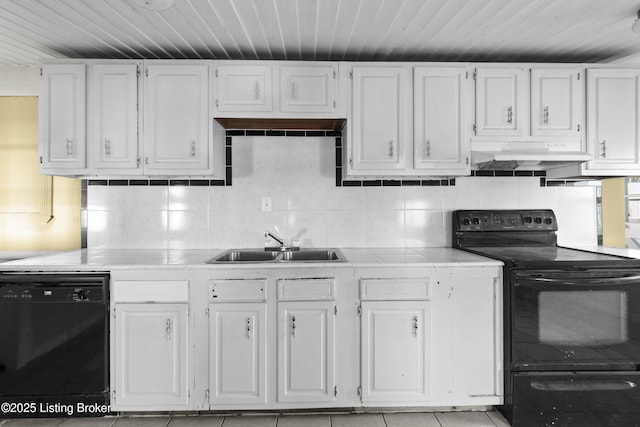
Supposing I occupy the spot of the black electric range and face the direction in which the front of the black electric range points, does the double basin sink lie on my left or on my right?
on my right

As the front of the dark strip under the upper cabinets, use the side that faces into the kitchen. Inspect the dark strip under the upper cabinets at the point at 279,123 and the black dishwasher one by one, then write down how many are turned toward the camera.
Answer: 2

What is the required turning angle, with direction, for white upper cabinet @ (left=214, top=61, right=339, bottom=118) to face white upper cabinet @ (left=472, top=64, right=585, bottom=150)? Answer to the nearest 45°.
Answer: approximately 90° to its left

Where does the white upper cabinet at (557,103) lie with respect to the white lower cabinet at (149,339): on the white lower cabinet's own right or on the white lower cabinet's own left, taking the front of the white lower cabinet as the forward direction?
on the white lower cabinet's own left

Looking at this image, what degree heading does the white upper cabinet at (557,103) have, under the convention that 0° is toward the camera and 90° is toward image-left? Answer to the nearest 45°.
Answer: approximately 0°

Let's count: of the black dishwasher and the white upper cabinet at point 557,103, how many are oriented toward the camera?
2

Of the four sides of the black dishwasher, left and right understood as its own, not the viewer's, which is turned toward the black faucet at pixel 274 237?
left

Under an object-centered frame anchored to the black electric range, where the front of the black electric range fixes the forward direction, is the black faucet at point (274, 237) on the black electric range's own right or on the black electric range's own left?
on the black electric range's own right

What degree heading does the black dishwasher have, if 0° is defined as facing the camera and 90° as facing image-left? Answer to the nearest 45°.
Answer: approximately 0°

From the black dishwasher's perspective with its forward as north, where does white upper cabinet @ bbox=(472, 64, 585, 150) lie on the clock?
The white upper cabinet is roughly at 10 o'clock from the black dishwasher.

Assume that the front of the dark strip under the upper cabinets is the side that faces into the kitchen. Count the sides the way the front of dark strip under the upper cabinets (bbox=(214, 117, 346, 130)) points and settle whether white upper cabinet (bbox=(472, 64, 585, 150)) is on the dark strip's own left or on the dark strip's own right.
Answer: on the dark strip's own left
